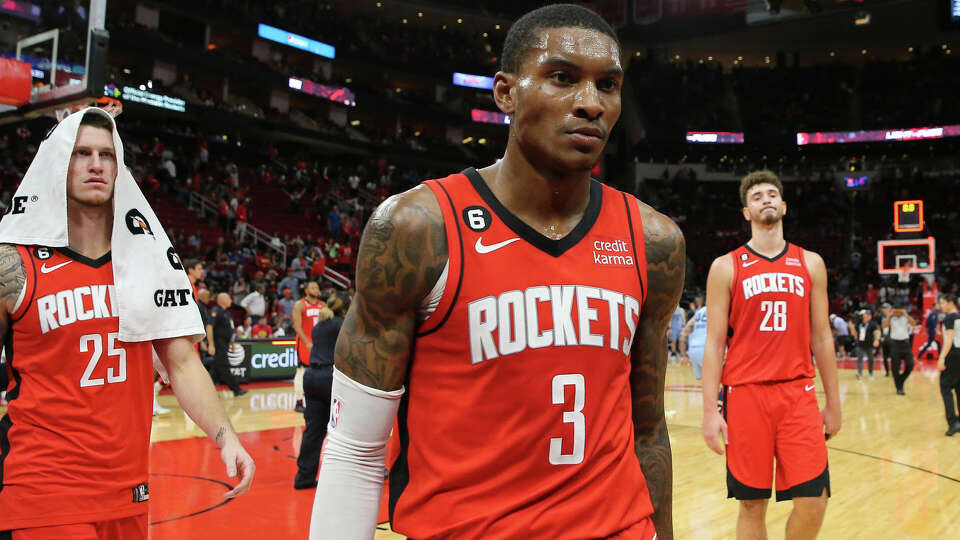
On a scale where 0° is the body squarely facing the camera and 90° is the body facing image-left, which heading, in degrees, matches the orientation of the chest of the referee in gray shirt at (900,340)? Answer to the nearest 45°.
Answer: approximately 0°

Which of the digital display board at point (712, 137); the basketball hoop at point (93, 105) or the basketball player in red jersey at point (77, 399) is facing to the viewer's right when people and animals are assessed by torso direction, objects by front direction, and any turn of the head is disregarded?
the basketball hoop

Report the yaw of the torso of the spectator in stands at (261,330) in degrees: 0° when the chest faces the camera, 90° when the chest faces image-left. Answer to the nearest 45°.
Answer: approximately 0°

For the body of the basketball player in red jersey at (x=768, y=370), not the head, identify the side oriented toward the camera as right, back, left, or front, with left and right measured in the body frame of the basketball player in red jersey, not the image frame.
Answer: front

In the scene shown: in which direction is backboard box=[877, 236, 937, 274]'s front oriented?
toward the camera

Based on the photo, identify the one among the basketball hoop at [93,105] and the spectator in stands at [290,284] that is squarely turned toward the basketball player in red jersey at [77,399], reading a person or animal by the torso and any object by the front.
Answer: the spectator in stands

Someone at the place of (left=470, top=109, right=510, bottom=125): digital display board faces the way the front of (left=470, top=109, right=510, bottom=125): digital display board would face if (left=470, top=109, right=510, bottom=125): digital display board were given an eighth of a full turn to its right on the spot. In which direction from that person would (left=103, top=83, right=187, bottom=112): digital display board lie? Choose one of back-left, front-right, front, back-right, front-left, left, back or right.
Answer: front-right

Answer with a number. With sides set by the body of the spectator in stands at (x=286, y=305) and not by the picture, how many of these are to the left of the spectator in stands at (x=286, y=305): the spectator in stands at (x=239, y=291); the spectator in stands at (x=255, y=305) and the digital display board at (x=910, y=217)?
1

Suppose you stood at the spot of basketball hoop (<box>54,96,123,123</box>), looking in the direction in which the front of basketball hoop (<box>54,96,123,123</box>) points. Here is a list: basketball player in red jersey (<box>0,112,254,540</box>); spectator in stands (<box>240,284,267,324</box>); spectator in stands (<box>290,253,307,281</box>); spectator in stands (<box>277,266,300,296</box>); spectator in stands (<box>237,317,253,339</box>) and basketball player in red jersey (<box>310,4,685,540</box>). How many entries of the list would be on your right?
2

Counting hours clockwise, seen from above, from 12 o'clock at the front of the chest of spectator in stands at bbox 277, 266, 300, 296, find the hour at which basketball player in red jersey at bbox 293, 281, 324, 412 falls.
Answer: The basketball player in red jersey is roughly at 12 o'clock from the spectator in stands.

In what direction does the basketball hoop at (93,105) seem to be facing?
to the viewer's right
